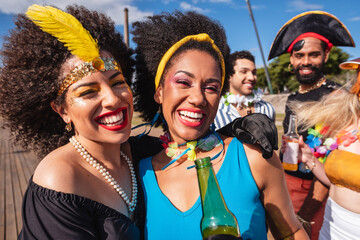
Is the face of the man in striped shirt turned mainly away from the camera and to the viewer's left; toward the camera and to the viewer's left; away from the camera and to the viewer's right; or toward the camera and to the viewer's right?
toward the camera and to the viewer's right

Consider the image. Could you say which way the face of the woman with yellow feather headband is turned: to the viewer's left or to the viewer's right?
to the viewer's right

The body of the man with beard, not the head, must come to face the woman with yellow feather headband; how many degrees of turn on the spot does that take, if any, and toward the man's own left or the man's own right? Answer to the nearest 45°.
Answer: approximately 45° to the man's own right

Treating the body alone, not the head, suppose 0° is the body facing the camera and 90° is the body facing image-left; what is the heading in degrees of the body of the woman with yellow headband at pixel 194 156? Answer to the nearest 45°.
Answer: approximately 0°

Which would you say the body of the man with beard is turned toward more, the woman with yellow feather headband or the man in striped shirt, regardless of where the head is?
the woman with yellow feather headband

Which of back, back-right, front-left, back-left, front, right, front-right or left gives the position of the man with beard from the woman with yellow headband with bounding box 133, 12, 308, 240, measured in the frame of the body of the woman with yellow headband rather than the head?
back-left

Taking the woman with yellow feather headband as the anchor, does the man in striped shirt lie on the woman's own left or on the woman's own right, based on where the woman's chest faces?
on the woman's own left

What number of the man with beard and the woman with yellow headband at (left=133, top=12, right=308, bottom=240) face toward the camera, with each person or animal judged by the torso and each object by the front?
2

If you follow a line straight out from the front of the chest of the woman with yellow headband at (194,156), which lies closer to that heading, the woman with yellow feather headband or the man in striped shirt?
the woman with yellow feather headband

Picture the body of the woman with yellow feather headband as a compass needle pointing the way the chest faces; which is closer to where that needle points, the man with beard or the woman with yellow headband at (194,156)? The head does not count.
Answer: the woman with yellow headband

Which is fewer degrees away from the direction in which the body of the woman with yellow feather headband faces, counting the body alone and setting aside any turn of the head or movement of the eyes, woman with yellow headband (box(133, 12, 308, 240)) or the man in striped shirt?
the woman with yellow headband
